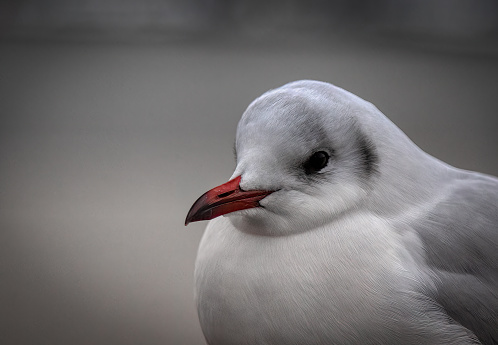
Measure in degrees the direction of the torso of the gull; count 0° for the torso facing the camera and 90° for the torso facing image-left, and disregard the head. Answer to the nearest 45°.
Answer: approximately 45°
